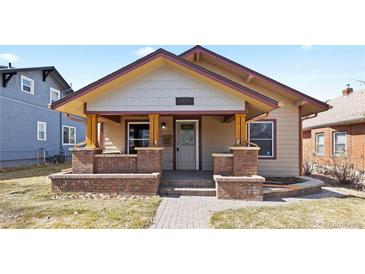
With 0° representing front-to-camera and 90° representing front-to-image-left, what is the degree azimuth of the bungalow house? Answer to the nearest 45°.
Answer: approximately 0°

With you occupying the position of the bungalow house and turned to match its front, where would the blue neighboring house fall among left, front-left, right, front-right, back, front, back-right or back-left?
back-right

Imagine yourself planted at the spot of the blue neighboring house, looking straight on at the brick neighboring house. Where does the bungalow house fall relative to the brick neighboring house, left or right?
right
